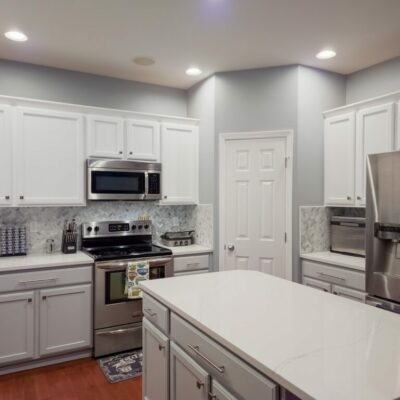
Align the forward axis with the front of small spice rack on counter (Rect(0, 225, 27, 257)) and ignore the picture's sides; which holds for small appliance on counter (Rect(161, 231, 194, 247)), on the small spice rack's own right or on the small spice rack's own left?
on the small spice rack's own left

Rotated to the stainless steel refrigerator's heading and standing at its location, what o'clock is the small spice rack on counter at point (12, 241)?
The small spice rack on counter is roughly at 1 o'clock from the stainless steel refrigerator.

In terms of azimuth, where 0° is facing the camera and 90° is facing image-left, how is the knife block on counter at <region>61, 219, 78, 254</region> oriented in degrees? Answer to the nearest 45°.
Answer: approximately 0°

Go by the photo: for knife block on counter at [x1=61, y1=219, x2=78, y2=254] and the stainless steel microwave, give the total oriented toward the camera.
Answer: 2

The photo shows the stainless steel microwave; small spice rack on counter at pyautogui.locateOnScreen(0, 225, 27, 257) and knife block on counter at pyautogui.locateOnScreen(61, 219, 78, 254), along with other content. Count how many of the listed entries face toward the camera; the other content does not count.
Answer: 3

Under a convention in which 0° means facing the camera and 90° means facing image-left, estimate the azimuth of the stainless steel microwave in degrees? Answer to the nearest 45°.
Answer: approximately 0°
